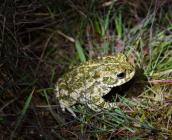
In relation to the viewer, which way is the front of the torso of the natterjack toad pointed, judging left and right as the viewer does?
facing to the right of the viewer
